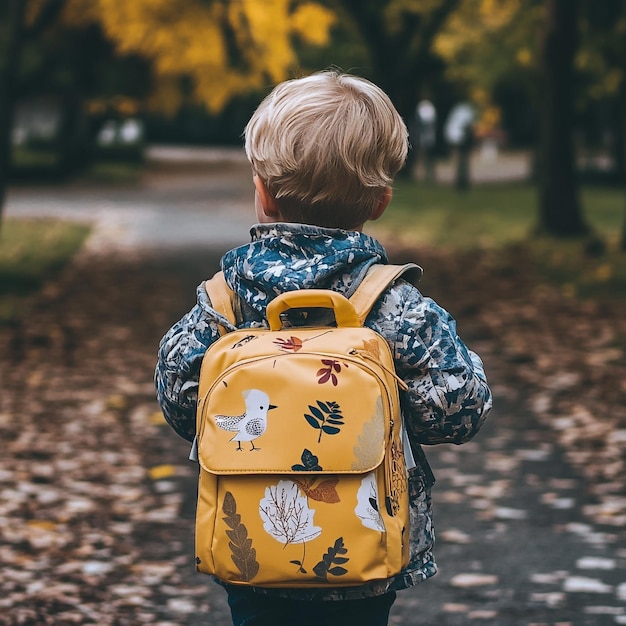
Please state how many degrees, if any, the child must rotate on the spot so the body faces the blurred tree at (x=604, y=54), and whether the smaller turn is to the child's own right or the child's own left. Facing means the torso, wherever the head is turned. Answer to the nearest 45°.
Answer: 0° — they already face it

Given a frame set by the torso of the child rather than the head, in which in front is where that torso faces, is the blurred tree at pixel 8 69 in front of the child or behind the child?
in front

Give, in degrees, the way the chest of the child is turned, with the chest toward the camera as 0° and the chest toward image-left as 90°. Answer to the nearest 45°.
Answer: approximately 180°

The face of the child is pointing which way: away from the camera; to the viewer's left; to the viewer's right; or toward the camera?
away from the camera

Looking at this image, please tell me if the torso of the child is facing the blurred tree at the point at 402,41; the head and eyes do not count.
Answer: yes

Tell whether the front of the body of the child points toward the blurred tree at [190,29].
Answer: yes
